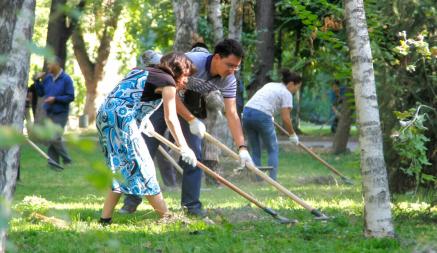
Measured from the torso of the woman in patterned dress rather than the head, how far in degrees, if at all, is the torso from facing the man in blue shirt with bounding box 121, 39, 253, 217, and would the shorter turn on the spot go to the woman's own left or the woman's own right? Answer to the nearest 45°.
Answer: approximately 45° to the woman's own left

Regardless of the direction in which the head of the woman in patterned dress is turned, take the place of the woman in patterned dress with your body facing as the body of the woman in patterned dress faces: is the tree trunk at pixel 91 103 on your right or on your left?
on your left

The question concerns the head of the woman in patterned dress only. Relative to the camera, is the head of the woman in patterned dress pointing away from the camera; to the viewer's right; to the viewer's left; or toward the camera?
to the viewer's right

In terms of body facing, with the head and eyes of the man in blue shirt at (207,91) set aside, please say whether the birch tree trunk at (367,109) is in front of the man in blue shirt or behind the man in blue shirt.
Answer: in front

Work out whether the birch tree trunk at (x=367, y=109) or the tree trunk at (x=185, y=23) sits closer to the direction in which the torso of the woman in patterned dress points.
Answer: the birch tree trunk

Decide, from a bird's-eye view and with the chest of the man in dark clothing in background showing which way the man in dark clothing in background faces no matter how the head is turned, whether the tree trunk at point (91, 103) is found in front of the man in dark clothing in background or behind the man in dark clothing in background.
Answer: behind

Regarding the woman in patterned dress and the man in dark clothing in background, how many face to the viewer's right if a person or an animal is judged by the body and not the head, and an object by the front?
1

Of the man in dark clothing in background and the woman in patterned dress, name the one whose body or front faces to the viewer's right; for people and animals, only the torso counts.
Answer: the woman in patterned dress

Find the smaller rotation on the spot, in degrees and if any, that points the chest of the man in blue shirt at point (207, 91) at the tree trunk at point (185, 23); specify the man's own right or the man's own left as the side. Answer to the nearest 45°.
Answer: approximately 135° to the man's own left

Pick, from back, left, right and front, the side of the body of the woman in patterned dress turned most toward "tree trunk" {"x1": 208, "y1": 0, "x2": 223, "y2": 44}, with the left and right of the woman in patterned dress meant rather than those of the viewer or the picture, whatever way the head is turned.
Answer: left

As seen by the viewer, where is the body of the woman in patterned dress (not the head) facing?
to the viewer's right

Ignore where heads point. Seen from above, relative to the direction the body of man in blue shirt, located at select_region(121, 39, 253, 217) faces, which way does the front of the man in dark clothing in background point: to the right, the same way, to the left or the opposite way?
to the right

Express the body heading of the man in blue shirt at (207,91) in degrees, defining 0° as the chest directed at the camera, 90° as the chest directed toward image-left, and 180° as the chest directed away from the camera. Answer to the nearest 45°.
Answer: approximately 315°
